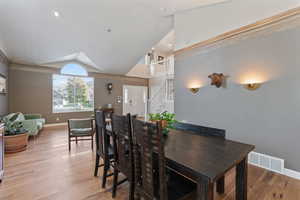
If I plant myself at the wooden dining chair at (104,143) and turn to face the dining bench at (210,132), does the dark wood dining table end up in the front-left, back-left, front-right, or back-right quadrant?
front-right

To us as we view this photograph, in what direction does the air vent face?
facing the viewer and to the left of the viewer

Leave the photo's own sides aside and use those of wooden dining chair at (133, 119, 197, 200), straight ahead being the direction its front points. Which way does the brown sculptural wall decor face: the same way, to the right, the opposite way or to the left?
the opposite way

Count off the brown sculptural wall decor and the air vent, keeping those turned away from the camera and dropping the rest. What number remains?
0

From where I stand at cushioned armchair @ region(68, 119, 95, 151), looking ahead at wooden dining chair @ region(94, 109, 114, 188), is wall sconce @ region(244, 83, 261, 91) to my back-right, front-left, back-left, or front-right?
front-left

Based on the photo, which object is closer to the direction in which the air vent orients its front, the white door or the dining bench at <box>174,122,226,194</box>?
the dining bench

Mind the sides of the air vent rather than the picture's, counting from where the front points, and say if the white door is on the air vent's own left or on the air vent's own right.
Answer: on the air vent's own right

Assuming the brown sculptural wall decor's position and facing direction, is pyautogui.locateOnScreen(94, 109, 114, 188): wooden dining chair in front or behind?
in front

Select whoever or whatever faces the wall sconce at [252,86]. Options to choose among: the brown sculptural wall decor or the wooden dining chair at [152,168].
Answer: the wooden dining chair

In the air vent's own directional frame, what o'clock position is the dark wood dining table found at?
The dark wood dining table is roughly at 1 o'clock from the air vent.

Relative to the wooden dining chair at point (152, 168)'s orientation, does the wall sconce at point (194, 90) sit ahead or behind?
ahead

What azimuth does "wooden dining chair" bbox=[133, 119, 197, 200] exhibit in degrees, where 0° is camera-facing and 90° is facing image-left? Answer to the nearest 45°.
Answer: approximately 225°

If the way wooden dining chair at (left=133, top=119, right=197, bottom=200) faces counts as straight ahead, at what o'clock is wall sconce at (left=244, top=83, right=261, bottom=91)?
The wall sconce is roughly at 12 o'clock from the wooden dining chair.

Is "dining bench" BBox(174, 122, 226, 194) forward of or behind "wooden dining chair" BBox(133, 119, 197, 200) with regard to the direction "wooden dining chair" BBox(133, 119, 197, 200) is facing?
forward

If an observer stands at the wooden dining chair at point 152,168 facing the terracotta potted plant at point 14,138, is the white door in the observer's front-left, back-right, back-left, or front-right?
front-right
